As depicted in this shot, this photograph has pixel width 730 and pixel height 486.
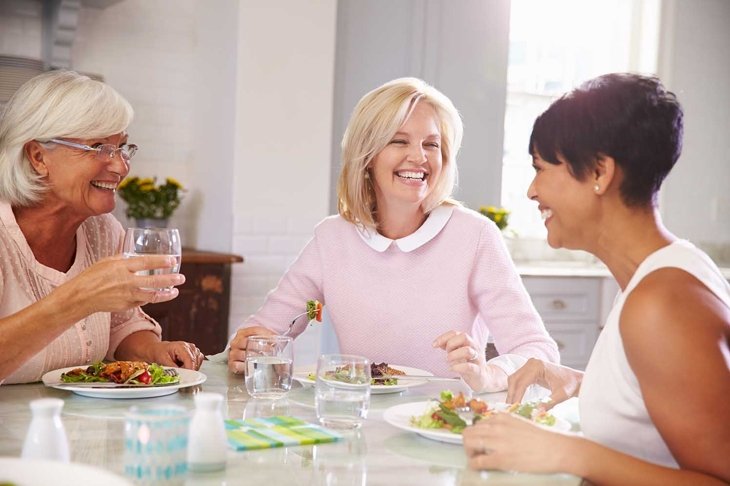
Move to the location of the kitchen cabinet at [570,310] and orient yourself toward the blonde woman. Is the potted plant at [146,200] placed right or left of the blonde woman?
right

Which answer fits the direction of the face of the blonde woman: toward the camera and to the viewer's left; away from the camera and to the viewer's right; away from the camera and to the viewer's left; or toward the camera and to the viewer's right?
toward the camera and to the viewer's right

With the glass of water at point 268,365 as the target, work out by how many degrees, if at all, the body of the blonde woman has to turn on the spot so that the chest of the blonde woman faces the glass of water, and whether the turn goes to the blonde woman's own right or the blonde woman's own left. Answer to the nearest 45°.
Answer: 0° — they already face it

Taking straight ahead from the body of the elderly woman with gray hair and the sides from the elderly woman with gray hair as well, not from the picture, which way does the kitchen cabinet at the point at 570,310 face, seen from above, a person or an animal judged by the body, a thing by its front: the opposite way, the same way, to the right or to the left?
to the right

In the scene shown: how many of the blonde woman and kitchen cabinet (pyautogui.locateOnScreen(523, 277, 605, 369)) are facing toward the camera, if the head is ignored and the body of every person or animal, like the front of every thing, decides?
2

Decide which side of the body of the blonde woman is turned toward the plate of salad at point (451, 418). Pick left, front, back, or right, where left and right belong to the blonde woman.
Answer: front

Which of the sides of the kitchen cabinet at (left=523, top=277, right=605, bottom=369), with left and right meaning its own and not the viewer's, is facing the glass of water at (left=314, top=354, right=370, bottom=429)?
front

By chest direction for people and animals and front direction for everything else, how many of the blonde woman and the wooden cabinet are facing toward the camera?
2

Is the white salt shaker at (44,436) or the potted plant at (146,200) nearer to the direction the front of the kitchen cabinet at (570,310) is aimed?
the white salt shaker

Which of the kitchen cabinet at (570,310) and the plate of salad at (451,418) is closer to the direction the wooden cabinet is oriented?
the plate of salad

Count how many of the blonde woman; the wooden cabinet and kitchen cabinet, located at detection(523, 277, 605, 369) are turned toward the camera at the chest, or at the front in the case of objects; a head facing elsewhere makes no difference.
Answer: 3

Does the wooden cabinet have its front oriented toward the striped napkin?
yes

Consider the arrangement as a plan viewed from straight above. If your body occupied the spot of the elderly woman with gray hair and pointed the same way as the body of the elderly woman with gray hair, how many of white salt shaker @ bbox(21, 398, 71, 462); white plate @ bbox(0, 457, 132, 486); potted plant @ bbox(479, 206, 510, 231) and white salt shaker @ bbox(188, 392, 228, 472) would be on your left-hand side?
1
